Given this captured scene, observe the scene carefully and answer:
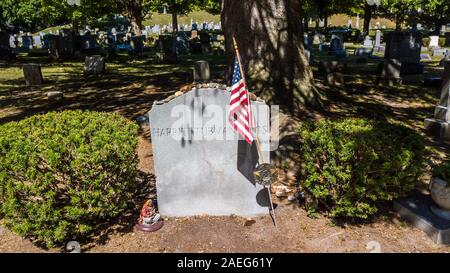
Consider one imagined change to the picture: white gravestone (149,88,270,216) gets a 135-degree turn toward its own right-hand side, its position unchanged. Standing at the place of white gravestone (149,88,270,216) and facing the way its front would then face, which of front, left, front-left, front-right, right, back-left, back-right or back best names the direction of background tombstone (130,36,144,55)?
front-right

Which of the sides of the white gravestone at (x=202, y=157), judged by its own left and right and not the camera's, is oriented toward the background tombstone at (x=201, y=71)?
back

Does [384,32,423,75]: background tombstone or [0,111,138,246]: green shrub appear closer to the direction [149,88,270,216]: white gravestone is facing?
the green shrub

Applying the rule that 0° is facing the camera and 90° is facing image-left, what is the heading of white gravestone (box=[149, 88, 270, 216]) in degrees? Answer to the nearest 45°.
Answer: approximately 0°

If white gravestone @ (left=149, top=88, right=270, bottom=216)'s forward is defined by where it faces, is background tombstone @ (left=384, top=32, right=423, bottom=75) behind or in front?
behind

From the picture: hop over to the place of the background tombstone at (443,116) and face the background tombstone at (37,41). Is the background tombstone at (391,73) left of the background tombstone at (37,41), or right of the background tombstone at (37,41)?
right

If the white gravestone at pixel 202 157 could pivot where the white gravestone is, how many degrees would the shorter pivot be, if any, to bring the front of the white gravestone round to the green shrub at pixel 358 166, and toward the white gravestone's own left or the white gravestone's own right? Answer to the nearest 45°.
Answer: approximately 90° to the white gravestone's own left

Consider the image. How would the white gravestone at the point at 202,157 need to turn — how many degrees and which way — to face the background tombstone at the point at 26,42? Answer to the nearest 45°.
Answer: approximately 135° to its right

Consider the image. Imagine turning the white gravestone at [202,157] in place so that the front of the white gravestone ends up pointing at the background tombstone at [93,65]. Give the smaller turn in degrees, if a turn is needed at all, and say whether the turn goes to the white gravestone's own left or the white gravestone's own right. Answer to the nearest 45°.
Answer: approximately 180°

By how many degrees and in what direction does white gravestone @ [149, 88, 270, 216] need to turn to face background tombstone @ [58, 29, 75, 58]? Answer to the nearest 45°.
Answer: approximately 135° to its right

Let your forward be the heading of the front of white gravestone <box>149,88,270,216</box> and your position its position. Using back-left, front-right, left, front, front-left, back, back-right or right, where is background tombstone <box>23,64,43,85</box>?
back-right

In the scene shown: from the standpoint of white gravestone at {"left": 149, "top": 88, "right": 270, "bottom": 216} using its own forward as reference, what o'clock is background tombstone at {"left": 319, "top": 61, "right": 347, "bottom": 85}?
The background tombstone is roughly at 7 o'clock from the white gravestone.

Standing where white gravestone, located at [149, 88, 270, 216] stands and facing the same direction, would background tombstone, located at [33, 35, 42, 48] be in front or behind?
behind
